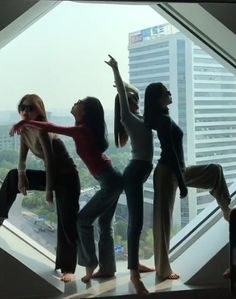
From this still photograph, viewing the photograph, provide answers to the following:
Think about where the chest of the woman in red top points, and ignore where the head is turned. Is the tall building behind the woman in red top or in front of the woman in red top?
behind

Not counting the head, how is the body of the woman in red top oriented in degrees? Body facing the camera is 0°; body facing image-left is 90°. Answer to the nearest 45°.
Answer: approximately 90°

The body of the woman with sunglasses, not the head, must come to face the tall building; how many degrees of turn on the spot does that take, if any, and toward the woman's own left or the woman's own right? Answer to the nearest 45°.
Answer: approximately 135° to the woman's own left
